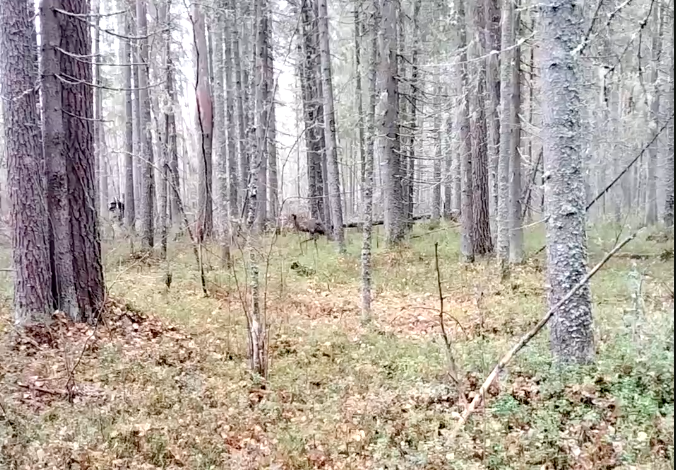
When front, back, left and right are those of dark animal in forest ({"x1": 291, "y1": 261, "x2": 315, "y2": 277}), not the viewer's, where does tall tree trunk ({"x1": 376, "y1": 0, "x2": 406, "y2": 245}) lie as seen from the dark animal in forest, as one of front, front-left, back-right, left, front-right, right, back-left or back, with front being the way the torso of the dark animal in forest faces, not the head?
back-right

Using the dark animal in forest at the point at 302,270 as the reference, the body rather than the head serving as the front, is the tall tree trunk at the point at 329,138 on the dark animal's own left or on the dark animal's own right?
on the dark animal's own right

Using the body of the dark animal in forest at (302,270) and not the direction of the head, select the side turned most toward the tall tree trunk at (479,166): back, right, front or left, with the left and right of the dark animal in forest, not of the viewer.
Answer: back

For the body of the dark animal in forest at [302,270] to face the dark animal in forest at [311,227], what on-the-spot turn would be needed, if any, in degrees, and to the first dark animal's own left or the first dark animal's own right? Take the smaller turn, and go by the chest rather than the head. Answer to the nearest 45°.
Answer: approximately 90° to the first dark animal's own right

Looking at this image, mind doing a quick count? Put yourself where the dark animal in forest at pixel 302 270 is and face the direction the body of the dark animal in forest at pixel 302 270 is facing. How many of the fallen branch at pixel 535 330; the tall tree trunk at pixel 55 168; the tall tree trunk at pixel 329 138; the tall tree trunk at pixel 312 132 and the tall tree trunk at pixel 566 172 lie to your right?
2

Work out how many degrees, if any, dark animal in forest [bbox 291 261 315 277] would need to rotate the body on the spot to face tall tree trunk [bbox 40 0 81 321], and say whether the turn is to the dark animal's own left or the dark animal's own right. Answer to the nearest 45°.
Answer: approximately 45° to the dark animal's own left

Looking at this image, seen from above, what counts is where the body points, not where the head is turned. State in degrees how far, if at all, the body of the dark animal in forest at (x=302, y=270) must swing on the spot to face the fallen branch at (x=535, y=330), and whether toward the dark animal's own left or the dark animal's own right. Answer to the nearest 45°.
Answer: approximately 90° to the dark animal's own left

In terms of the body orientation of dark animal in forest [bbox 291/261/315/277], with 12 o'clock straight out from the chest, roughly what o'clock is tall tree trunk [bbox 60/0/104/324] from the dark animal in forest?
The tall tree trunk is roughly at 10 o'clock from the dark animal in forest.

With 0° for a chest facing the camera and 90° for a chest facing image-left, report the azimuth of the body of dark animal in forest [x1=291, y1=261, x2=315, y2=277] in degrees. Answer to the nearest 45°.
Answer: approximately 90°

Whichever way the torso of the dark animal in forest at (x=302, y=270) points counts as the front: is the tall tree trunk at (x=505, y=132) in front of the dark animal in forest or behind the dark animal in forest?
behind

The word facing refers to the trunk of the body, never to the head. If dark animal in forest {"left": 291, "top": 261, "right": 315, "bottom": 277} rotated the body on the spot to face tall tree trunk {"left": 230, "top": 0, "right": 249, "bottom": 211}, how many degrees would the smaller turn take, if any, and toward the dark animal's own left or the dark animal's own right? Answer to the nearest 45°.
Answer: approximately 90° to the dark animal's own right

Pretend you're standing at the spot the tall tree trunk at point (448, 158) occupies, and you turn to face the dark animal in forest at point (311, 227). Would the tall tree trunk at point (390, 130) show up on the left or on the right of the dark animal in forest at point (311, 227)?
left
